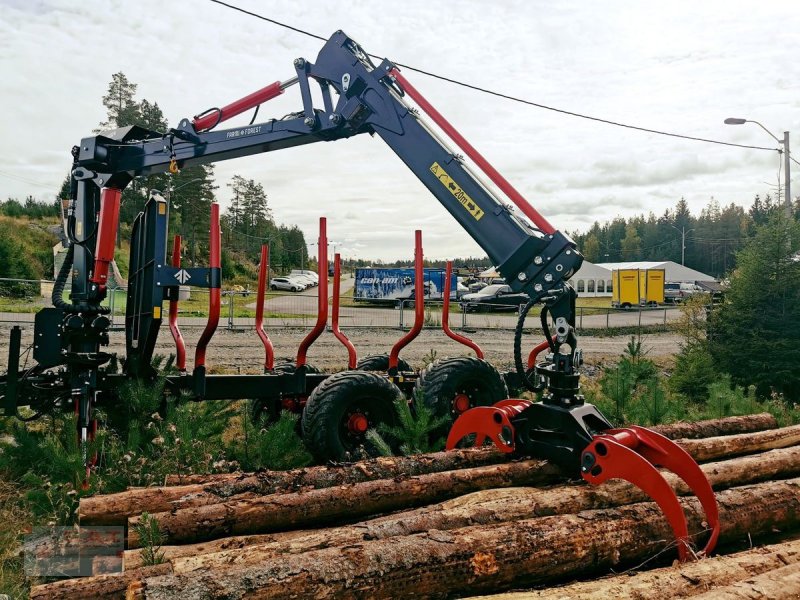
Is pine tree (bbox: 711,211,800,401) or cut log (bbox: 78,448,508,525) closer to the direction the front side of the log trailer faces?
the cut log

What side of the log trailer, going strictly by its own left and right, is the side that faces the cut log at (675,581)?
left

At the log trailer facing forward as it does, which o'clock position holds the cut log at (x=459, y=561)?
The cut log is roughly at 10 o'clock from the log trailer.

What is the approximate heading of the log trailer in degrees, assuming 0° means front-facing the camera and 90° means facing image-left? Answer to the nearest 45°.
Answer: approximately 45°

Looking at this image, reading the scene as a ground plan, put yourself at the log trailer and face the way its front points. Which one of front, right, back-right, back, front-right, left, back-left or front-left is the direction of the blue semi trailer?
back-right

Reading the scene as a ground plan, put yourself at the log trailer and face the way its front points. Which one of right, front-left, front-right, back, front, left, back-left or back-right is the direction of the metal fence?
back-right

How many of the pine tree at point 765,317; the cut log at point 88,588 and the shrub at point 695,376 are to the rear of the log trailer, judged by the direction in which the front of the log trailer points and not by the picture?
2

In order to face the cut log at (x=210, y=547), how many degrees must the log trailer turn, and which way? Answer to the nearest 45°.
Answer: approximately 45° to its left

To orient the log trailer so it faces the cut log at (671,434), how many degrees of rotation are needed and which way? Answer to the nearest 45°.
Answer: approximately 135° to its left

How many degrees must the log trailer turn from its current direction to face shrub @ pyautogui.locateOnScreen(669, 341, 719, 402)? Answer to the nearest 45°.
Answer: approximately 180°
